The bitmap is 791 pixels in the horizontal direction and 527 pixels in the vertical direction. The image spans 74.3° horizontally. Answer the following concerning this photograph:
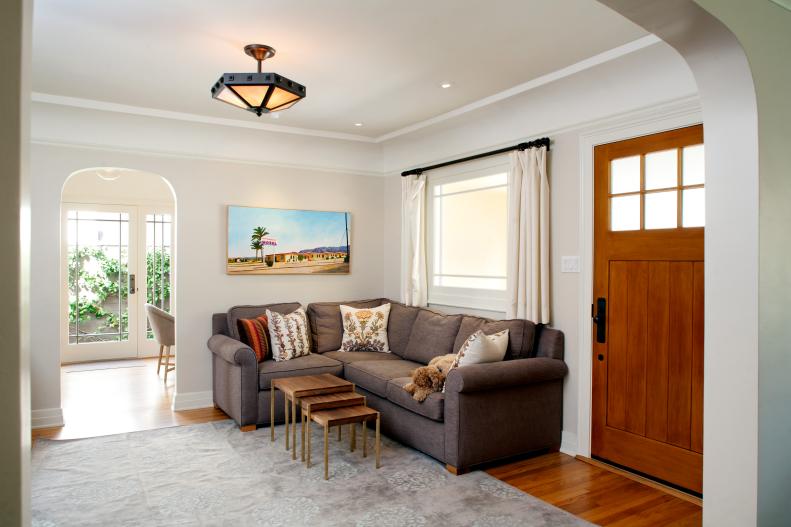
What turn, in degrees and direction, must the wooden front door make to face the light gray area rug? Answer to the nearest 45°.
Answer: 0° — it already faces it

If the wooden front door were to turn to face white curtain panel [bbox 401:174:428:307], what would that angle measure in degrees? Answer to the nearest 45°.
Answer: approximately 90° to its right

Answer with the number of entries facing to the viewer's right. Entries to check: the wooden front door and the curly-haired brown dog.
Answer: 0

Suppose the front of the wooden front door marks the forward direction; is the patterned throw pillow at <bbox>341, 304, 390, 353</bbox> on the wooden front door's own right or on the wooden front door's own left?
on the wooden front door's own right

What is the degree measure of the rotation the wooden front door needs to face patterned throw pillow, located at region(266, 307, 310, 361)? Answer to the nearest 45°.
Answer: approximately 45° to its right

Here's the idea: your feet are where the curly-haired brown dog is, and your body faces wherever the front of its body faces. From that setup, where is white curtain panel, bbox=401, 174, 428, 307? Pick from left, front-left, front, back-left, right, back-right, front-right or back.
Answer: back-right

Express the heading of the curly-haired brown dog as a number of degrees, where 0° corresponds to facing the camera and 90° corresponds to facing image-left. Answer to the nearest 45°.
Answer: approximately 45°

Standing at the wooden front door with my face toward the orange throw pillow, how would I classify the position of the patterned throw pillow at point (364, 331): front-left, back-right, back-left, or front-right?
front-right

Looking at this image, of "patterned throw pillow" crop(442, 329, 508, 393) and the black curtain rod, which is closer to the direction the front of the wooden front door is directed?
the patterned throw pillow

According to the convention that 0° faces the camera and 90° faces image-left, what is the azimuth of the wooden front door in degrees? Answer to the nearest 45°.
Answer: approximately 45°

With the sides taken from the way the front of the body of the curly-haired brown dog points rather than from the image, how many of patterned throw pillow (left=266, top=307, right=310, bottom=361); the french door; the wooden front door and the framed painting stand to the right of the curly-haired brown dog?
3
